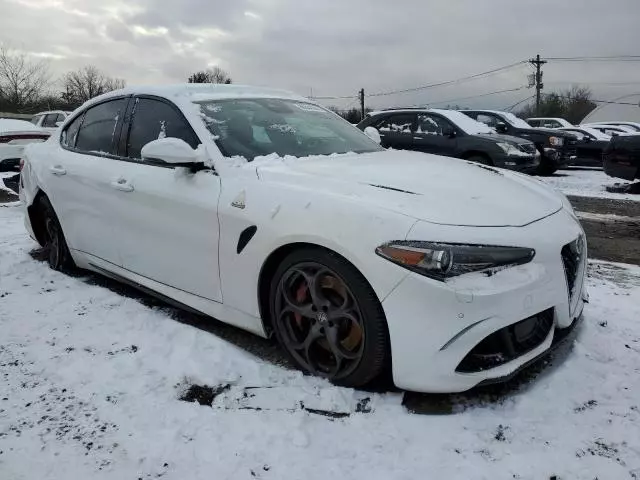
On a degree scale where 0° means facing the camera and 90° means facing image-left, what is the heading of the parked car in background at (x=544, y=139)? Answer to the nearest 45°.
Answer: approximately 315°

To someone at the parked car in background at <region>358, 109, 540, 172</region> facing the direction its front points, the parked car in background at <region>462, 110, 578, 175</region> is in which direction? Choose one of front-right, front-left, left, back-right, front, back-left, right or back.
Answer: left

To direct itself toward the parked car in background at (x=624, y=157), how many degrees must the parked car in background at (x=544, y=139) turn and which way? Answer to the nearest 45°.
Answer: approximately 45° to its right

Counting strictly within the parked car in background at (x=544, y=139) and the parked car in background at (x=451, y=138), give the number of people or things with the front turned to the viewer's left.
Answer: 0

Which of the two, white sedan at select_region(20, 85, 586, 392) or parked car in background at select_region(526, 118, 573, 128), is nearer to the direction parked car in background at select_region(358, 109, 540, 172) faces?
the white sedan

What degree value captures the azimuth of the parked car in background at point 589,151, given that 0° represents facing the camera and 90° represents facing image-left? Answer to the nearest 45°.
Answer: approximately 315°

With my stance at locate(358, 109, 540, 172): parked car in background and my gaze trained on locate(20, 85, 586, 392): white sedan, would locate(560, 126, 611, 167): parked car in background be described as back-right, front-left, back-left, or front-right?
back-left

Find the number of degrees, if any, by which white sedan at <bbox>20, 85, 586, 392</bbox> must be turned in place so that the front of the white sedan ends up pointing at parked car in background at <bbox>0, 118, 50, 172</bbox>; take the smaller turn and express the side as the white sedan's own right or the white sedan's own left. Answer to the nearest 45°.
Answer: approximately 180°
